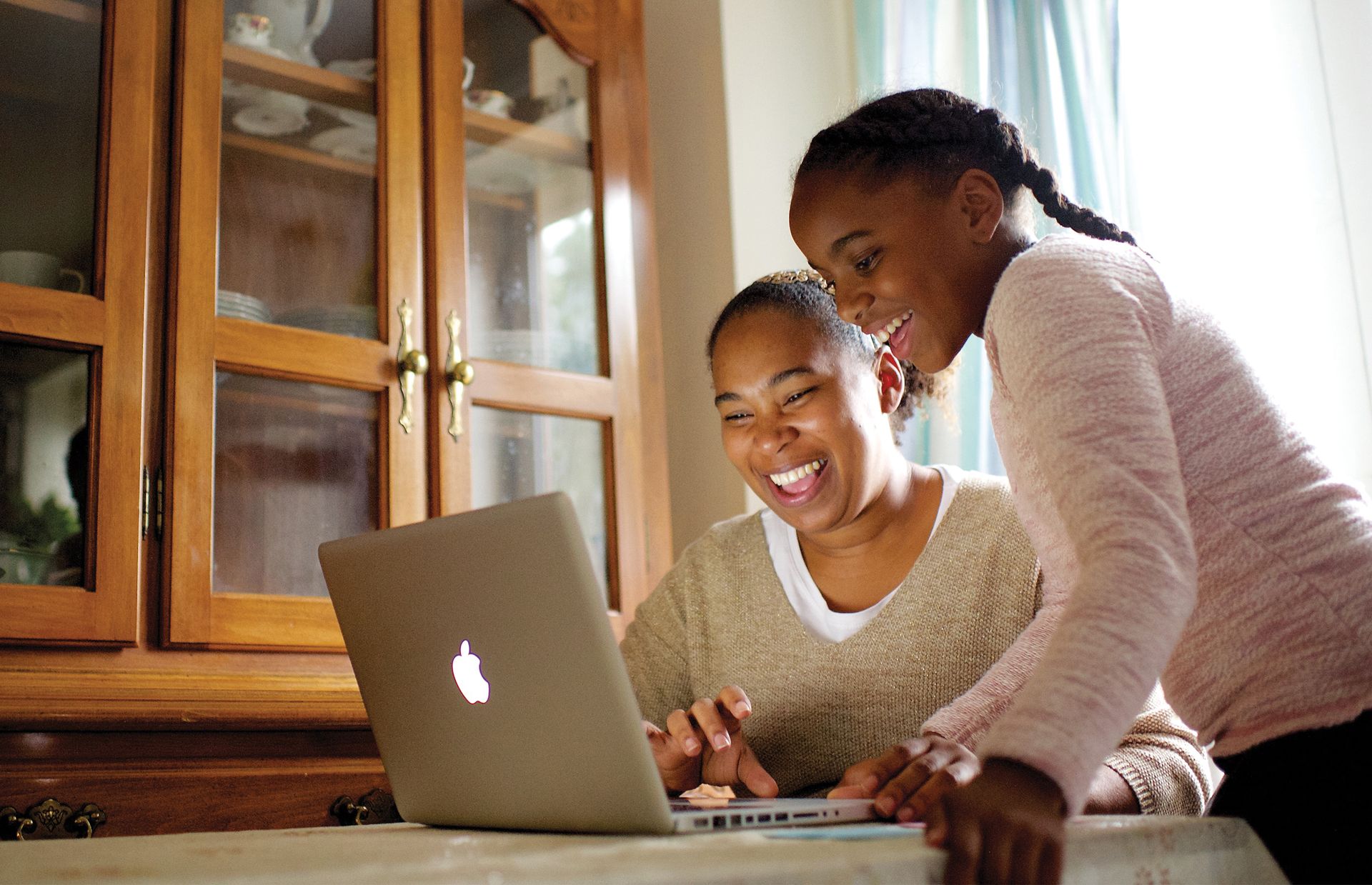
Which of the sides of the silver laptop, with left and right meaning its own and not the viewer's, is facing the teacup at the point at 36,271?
left

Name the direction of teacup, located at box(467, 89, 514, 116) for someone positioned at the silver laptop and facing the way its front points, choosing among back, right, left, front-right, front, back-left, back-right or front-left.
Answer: front-left

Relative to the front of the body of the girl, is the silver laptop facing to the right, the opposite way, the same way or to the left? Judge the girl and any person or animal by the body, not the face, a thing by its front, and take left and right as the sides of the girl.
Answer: to the right

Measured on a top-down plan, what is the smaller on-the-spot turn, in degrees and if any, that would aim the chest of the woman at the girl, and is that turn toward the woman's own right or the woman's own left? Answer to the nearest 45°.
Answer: approximately 45° to the woman's own left

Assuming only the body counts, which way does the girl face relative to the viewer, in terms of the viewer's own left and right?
facing to the left of the viewer

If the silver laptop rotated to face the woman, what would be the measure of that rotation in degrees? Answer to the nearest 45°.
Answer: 0° — it already faces them

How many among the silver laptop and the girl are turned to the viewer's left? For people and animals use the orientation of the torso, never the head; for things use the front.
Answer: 1

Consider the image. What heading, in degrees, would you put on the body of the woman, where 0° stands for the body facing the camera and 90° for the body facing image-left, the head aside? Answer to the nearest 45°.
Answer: approximately 45°

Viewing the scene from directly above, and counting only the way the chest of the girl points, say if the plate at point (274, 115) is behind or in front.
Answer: in front

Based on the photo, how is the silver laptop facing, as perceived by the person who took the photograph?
facing away from the viewer and to the right of the viewer

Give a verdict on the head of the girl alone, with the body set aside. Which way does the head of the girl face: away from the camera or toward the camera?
toward the camera

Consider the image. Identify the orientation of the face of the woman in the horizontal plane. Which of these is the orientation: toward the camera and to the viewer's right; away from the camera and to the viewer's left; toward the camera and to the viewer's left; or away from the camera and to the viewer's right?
toward the camera and to the viewer's left
